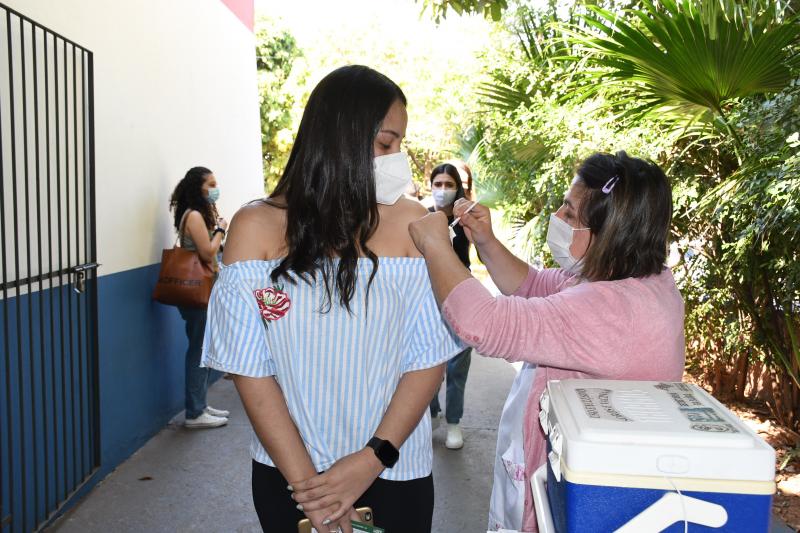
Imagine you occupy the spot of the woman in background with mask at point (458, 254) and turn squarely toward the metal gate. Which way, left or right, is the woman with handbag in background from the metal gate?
right

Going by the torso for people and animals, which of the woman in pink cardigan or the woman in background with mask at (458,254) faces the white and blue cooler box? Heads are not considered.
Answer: the woman in background with mask

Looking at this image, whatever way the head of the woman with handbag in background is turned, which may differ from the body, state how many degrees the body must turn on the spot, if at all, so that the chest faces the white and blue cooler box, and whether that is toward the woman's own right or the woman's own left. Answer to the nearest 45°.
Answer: approximately 90° to the woman's own right

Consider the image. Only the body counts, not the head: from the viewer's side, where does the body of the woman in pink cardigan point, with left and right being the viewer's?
facing to the left of the viewer

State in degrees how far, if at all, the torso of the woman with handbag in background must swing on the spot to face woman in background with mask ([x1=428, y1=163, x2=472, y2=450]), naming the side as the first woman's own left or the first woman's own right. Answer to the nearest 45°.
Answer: approximately 45° to the first woman's own right

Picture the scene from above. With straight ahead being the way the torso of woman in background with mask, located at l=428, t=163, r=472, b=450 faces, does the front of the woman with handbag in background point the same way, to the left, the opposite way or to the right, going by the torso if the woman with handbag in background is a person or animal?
to the left

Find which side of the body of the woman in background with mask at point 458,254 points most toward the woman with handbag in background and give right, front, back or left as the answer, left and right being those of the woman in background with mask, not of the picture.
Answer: right

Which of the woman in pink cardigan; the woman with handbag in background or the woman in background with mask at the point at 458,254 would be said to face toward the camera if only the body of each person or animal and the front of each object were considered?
the woman in background with mask

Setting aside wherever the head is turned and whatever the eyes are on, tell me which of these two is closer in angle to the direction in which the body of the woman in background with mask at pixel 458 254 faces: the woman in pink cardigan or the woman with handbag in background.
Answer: the woman in pink cardigan

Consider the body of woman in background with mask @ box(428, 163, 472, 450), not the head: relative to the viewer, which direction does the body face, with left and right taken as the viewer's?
facing the viewer

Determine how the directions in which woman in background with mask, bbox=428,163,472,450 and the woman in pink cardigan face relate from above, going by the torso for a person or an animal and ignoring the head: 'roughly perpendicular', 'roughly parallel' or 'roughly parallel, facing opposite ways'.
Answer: roughly perpendicular

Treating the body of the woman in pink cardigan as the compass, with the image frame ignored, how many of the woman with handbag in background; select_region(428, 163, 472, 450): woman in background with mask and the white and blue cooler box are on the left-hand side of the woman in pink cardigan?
1

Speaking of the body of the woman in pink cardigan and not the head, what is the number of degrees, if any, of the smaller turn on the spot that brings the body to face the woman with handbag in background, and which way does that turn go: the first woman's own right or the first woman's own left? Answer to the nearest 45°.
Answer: approximately 45° to the first woman's own right

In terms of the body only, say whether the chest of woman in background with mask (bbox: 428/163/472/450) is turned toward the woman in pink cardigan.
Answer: yes

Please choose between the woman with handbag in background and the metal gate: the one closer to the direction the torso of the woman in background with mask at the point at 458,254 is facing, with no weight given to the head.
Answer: the metal gate

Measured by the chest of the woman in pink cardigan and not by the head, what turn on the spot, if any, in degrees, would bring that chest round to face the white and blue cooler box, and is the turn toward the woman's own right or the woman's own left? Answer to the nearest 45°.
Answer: approximately 90° to the woman's own left
